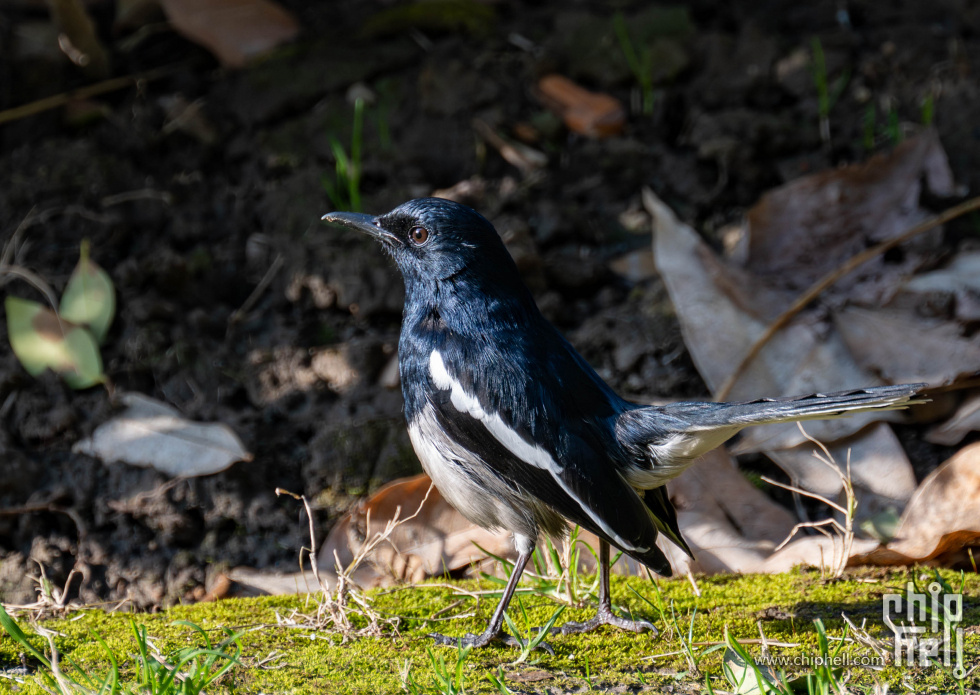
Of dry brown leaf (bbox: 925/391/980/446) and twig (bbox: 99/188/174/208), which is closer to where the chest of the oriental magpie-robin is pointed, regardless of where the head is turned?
the twig

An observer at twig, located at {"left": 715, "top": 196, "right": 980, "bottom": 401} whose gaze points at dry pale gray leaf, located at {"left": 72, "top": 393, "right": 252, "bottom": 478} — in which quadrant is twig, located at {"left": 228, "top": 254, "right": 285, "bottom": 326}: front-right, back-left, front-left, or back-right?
front-right

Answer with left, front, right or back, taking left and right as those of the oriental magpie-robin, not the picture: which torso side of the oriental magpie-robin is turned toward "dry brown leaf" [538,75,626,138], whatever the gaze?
right

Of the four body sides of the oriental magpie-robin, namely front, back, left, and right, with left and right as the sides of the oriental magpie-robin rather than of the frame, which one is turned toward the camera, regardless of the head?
left

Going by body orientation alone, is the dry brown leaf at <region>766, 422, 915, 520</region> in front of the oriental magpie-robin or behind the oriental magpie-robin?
behind

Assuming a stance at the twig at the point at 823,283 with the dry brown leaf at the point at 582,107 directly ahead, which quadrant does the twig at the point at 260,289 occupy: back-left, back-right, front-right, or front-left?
front-left

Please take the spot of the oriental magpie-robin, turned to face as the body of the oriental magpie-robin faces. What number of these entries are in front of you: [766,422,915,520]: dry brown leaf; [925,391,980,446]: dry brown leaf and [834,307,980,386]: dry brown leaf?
0
